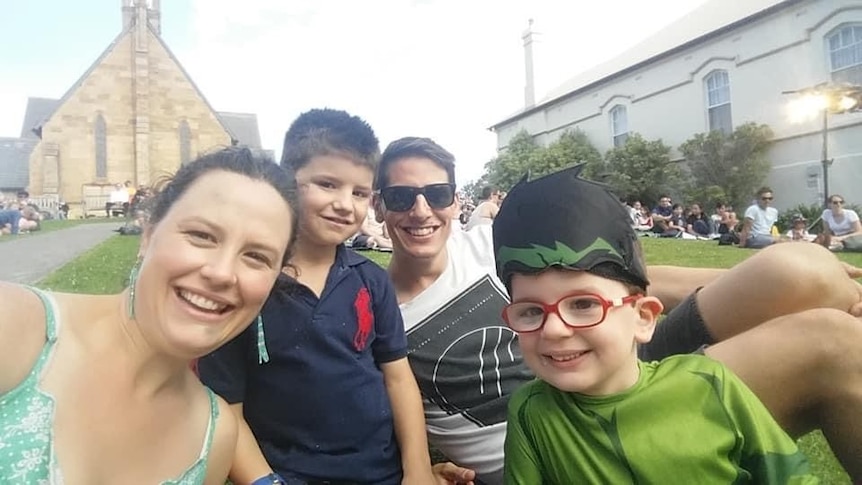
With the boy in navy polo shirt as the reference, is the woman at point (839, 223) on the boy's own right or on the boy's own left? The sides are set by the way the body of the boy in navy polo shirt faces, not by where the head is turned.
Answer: on the boy's own left

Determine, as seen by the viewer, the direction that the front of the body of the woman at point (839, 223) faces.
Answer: toward the camera

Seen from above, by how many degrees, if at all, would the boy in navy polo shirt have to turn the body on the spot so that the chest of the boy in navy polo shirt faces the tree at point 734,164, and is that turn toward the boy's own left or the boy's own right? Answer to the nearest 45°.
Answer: approximately 135° to the boy's own left

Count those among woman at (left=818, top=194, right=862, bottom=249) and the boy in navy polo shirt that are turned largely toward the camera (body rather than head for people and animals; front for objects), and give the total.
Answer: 2

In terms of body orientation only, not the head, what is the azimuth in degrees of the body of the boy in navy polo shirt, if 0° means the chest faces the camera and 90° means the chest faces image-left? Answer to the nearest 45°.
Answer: approximately 0°

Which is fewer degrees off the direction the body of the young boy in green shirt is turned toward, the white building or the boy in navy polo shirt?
the boy in navy polo shirt

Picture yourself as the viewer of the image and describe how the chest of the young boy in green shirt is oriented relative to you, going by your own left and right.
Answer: facing the viewer and to the left of the viewer

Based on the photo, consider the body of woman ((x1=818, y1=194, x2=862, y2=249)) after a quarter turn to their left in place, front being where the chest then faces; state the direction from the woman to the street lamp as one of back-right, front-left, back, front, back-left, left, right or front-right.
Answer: left

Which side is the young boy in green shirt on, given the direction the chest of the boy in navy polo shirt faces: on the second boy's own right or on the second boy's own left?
on the second boy's own left
